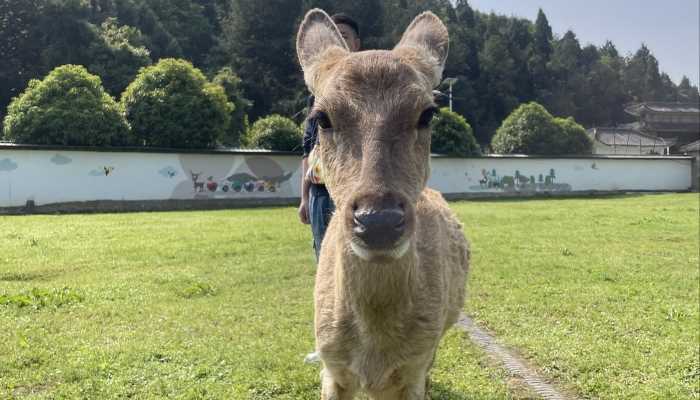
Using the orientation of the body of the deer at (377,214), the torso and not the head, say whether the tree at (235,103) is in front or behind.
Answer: behind

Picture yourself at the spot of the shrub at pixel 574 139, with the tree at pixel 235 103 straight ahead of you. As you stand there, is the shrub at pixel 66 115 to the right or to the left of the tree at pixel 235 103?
left

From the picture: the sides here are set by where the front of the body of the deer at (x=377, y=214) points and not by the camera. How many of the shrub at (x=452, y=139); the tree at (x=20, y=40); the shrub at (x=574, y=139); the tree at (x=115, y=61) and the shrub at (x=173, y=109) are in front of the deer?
0

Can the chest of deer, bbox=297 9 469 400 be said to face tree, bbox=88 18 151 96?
no

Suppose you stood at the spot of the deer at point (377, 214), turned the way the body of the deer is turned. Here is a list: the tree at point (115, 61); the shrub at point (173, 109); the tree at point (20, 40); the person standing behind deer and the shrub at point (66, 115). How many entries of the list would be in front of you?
0

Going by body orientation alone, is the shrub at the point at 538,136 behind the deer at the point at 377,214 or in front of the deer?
behind

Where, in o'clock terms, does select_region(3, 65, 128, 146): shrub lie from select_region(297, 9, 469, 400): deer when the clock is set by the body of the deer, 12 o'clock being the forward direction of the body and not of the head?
The shrub is roughly at 5 o'clock from the deer.

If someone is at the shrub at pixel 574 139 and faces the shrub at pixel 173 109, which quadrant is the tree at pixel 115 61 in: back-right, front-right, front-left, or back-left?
front-right

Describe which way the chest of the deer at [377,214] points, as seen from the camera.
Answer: toward the camera

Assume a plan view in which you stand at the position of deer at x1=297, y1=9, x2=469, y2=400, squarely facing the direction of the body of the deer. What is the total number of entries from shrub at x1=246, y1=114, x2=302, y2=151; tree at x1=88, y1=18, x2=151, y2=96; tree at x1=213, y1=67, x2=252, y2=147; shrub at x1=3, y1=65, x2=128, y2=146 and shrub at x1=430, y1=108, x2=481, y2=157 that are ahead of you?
0

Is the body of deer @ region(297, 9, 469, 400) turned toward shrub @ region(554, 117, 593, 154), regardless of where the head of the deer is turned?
no

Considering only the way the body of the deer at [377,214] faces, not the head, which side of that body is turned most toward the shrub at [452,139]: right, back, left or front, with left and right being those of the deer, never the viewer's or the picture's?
back

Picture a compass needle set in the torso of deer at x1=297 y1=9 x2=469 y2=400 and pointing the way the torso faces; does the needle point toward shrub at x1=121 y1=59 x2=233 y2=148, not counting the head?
no

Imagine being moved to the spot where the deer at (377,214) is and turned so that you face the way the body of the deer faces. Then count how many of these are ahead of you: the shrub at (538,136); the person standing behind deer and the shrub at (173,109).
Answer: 0

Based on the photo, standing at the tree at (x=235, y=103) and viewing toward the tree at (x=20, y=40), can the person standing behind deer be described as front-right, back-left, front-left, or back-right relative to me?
back-left

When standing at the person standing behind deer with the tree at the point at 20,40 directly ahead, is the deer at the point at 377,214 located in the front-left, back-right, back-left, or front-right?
back-left
